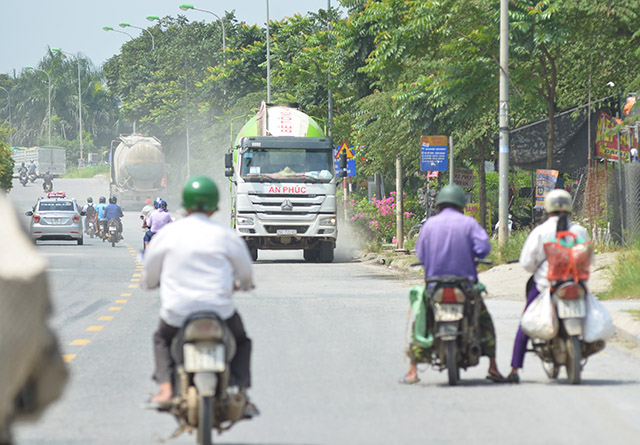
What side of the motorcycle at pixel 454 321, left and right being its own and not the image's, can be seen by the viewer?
back

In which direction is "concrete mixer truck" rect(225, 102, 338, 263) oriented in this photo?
toward the camera

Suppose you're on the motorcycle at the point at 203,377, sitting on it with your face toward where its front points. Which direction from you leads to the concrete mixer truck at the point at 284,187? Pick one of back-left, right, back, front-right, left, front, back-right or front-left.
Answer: front

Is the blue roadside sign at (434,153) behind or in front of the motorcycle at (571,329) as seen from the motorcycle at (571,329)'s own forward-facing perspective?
in front

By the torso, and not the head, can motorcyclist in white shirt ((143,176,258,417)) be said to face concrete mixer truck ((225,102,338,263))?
yes

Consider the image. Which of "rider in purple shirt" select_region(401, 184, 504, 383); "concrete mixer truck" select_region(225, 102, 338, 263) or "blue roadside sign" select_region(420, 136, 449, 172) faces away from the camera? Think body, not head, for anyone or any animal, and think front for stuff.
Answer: the rider in purple shirt

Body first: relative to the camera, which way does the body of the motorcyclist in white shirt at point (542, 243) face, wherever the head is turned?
away from the camera

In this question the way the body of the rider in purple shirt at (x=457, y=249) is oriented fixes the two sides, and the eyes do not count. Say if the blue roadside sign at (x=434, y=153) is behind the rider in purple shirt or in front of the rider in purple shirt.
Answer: in front

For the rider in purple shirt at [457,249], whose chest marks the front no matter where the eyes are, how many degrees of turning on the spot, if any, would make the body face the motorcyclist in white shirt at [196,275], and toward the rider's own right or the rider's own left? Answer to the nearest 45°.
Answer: approximately 135° to the rider's own left

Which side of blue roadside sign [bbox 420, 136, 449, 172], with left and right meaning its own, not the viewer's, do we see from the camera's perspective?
front

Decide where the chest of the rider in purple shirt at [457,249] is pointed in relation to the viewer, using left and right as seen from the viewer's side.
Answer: facing away from the viewer

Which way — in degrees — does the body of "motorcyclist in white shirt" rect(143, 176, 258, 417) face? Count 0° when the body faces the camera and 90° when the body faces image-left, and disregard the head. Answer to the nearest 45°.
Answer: approximately 180°

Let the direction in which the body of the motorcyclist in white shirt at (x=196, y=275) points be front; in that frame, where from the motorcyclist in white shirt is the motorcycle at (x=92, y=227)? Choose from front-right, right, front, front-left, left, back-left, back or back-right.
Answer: front

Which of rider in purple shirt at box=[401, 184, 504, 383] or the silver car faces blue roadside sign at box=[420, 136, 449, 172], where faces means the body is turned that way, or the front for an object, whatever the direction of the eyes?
the rider in purple shirt

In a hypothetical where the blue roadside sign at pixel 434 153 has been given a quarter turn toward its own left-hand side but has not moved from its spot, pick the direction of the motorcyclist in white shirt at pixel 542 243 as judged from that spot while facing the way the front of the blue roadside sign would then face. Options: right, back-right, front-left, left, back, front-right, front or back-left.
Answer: right

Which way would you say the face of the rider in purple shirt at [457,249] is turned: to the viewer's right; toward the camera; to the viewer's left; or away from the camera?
away from the camera

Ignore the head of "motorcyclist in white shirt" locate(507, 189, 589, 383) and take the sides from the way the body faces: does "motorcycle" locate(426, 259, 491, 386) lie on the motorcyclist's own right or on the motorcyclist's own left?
on the motorcyclist's own left
